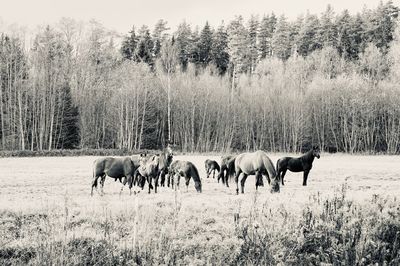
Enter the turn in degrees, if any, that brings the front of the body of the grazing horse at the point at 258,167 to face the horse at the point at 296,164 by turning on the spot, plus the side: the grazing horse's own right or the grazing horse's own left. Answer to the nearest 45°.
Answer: approximately 45° to the grazing horse's own left

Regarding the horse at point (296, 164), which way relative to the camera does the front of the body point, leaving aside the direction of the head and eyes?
to the viewer's right

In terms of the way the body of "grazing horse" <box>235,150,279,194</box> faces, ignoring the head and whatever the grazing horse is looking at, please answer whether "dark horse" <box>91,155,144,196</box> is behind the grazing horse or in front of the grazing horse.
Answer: behind

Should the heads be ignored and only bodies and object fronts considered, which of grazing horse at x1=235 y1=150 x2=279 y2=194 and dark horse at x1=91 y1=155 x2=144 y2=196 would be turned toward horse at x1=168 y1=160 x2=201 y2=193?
the dark horse

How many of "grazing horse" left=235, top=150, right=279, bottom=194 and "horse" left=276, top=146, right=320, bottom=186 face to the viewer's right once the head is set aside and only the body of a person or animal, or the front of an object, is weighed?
2

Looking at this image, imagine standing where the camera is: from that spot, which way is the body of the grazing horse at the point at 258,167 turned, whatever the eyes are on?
to the viewer's right

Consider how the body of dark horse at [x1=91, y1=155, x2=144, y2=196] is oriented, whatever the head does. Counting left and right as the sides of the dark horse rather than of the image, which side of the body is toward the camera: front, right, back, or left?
right
